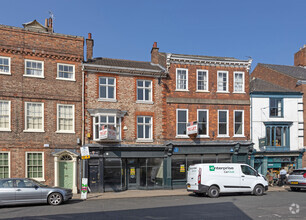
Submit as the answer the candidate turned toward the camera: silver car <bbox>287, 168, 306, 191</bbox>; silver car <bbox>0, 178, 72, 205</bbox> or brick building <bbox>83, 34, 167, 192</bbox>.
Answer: the brick building

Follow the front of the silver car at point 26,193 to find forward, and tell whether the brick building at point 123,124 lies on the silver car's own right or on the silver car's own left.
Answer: on the silver car's own left

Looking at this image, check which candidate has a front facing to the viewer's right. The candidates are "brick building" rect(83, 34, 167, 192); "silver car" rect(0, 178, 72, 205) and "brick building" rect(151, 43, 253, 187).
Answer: the silver car

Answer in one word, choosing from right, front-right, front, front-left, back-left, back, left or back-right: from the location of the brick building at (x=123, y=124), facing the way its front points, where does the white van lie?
front-left

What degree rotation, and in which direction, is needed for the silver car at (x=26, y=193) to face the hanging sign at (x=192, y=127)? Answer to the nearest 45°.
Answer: approximately 45° to its left

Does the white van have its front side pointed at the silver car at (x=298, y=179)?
yes

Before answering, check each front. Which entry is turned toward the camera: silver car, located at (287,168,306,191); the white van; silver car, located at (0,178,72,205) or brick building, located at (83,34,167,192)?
the brick building

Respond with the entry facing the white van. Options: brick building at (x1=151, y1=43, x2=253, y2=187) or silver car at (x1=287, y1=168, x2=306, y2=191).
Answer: the brick building

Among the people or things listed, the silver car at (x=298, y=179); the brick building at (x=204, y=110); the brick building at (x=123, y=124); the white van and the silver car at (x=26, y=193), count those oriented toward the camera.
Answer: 2

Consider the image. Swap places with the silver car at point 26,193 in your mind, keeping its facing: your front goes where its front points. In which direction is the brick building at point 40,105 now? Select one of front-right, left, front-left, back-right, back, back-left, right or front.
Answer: left

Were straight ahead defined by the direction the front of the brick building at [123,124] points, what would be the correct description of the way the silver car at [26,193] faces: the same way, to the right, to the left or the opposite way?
to the left

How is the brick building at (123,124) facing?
toward the camera

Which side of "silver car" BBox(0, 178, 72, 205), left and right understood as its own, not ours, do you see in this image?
right
